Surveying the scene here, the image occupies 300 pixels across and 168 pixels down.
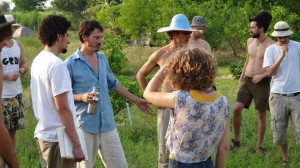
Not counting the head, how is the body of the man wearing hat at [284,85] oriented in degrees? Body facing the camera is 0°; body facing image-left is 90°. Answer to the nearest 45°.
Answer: approximately 0°

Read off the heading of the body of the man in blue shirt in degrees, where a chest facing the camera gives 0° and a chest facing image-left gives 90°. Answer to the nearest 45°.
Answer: approximately 315°

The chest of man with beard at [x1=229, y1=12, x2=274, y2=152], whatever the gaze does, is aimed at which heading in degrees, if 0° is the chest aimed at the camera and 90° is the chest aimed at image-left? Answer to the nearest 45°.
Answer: approximately 45°

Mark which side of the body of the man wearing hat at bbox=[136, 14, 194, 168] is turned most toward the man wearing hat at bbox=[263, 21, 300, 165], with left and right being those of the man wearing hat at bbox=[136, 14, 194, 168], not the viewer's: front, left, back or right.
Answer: left

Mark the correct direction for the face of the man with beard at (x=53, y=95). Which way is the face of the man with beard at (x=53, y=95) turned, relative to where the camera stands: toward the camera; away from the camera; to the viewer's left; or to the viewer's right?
to the viewer's right

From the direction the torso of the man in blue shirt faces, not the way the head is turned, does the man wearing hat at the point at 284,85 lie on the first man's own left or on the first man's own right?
on the first man's own left
